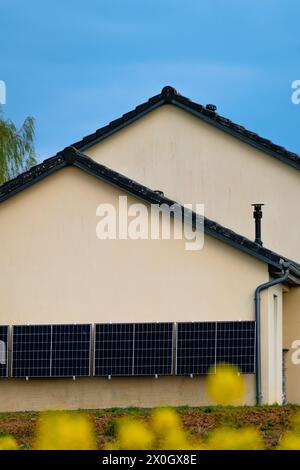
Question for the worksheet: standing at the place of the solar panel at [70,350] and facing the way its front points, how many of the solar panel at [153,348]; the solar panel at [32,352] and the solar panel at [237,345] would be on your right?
1

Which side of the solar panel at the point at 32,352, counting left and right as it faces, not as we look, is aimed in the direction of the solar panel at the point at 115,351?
left

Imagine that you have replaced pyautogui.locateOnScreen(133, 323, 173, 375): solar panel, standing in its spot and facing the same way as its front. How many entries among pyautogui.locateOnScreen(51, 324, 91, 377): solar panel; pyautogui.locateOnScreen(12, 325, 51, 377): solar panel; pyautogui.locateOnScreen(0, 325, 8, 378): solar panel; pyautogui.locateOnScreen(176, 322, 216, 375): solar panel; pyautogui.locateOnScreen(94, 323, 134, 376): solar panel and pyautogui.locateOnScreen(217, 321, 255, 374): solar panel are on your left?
2

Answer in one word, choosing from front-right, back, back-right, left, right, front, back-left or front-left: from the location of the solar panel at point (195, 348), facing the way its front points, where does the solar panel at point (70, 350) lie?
right

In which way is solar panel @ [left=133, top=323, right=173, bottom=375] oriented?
toward the camera

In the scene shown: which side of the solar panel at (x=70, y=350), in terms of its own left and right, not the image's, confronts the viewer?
front

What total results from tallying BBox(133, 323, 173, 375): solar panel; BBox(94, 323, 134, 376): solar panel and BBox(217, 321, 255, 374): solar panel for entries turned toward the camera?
3

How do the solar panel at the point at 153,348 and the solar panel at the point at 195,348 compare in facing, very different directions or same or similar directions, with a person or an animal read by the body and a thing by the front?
same or similar directions

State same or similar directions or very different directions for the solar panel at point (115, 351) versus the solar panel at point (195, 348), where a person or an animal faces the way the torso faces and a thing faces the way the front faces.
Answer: same or similar directions

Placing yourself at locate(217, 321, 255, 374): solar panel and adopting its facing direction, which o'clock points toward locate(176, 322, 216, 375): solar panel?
locate(176, 322, 216, 375): solar panel is roughly at 3 o'clock from locate(217, 321, 255, 374): solar panel.

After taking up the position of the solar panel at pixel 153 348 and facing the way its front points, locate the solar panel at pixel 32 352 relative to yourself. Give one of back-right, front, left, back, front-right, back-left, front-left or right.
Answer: right

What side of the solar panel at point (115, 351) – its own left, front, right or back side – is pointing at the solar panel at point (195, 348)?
left

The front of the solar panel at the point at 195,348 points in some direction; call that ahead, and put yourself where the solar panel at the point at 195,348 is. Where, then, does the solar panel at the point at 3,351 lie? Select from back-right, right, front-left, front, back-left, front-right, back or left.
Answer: right

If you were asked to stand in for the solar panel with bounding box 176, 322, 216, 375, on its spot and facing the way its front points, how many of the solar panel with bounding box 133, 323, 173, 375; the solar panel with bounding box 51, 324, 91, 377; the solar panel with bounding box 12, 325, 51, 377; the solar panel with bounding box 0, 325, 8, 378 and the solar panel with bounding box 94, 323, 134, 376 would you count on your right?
5

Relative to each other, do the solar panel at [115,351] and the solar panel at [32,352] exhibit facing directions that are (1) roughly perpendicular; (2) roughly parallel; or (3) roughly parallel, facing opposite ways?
roughly parallel

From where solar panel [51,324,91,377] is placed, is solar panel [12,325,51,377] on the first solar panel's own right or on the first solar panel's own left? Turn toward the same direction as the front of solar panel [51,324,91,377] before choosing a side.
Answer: on the first solar panel's own right

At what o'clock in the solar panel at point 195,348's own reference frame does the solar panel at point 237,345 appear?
the solar panel at point 237,345 is roughly at 9 o'clock from the solar panel at point 195,348.
